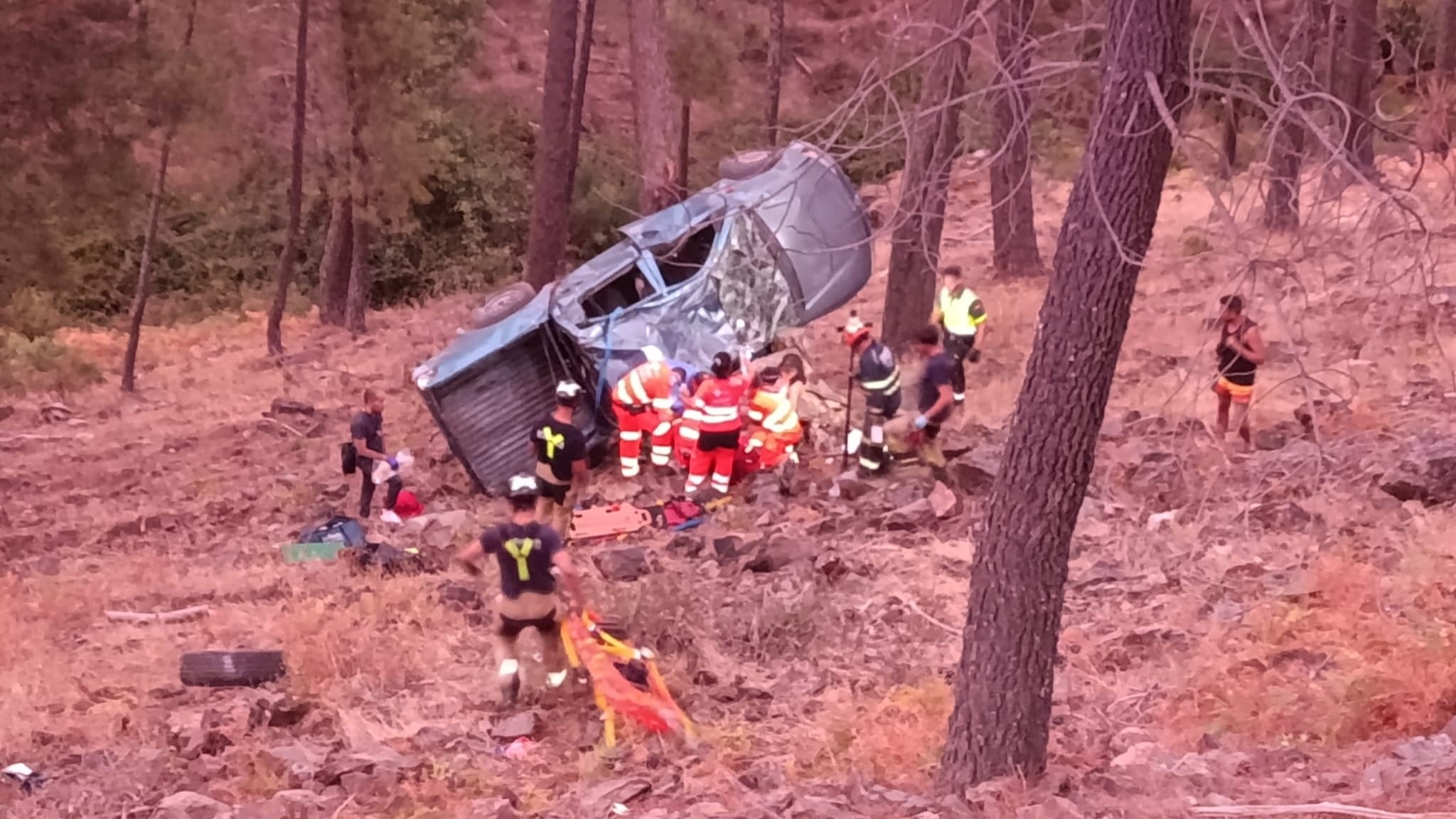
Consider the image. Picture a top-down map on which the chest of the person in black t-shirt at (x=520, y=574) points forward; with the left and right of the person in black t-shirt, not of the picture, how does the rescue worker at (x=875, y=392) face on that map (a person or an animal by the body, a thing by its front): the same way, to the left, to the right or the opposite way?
to the left

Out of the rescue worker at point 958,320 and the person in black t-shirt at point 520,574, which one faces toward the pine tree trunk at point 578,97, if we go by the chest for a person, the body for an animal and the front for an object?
the person in black t-shirt

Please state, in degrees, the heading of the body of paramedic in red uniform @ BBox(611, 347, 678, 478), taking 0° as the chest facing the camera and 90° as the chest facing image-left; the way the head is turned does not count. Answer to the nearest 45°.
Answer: approximately 225°

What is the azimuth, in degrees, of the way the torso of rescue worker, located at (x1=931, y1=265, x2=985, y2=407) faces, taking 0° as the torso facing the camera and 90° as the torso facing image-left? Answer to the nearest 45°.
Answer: approximately 45°

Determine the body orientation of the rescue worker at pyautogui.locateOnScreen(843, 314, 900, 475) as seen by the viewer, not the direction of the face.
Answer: to the viewer's left

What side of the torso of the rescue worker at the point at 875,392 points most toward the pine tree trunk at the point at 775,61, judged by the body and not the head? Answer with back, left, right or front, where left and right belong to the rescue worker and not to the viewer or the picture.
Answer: right

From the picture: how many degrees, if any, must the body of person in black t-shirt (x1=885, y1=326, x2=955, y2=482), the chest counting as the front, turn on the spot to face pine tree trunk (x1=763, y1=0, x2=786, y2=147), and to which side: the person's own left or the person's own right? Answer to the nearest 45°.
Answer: approximately 90° to the person's own right

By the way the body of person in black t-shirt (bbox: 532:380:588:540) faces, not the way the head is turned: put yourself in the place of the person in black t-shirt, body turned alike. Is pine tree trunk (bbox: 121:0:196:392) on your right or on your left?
on your left

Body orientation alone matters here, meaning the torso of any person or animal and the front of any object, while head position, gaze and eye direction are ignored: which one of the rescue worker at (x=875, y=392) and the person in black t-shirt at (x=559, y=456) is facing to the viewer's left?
the rescue worker

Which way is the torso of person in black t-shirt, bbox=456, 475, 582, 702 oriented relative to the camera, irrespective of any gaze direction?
away from the camera
